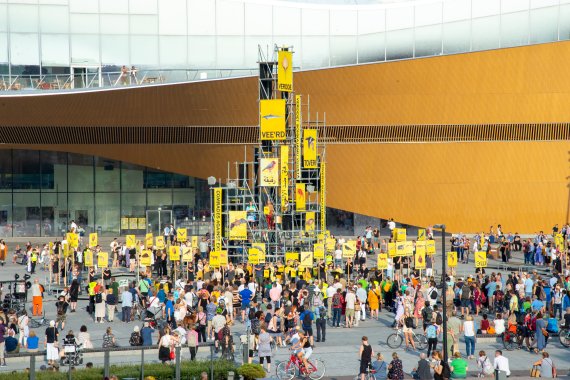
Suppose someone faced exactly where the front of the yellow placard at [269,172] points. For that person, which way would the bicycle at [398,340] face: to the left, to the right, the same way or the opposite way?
to the right

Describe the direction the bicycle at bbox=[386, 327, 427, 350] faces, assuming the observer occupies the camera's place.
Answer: facing to the left of the viewer
